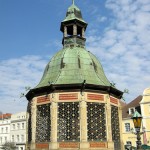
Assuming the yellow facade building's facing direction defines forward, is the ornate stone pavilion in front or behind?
in front

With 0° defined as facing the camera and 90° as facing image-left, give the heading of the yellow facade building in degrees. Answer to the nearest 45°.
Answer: approximately 45°
